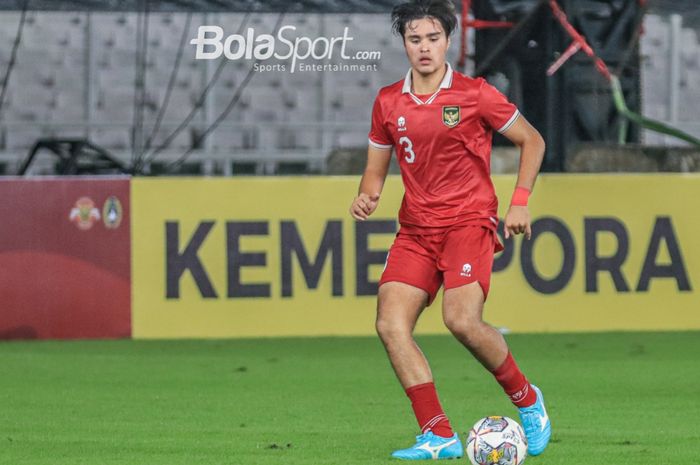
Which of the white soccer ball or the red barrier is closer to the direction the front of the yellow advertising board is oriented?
the white soccer ball

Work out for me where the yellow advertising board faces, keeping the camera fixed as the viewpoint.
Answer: facing the viewer

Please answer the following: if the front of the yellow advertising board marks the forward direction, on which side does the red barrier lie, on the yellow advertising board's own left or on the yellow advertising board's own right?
on the yellow advertising board's own right

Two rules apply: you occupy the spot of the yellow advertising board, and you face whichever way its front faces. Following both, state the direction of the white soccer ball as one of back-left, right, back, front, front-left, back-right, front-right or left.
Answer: front

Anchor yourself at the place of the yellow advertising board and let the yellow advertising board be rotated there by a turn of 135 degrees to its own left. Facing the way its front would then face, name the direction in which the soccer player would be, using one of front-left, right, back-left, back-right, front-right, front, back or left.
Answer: back-right
